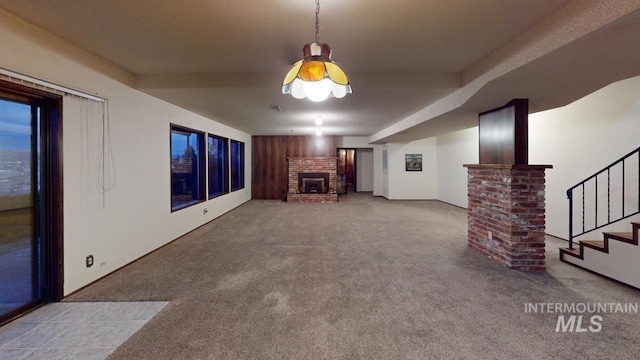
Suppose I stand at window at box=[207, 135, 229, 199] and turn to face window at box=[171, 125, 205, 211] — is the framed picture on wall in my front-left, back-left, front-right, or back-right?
back-left

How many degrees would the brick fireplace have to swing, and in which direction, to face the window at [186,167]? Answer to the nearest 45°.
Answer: approximately 45° to its right

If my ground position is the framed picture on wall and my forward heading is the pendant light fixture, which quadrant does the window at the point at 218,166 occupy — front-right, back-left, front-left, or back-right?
front-right

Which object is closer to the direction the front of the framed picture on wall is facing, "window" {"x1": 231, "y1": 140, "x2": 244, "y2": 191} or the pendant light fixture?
the pendant light fixture

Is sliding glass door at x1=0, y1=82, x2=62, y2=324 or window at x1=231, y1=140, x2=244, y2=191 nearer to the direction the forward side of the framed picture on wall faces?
the sliding glass door

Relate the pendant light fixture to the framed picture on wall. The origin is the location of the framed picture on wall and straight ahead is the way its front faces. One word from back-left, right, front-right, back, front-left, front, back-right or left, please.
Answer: front

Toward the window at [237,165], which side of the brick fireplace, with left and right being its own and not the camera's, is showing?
right

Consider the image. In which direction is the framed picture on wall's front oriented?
toward the camera

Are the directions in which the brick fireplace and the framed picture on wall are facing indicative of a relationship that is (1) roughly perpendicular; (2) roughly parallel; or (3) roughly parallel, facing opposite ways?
roughly parallel

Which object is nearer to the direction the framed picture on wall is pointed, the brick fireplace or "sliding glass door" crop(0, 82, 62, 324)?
the sliding glass door

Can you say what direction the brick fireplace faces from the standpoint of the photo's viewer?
facing the viewer

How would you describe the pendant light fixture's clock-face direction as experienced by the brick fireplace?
The pendant light fixture is roughly at 12 o'clock from the brick fireplace.

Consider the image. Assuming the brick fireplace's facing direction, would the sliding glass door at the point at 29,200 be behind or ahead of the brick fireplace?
ahead

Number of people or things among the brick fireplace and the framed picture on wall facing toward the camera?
2

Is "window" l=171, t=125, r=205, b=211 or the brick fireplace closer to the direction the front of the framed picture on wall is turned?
the window

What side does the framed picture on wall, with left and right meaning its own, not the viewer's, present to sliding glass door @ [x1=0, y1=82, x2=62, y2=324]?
front
